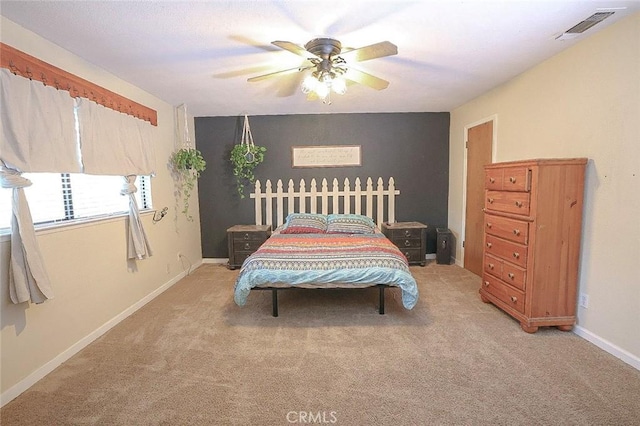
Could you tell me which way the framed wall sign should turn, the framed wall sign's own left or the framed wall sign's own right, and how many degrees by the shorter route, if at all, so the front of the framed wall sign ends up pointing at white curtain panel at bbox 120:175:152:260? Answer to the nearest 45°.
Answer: approximately 45° to the framed wall sign's own right

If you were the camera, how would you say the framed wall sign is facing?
facing the viewer

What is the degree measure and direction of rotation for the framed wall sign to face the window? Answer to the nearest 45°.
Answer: approximately 45° to its right

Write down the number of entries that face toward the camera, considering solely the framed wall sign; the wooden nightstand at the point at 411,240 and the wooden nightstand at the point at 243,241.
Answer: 3

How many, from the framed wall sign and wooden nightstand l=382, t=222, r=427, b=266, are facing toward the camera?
2

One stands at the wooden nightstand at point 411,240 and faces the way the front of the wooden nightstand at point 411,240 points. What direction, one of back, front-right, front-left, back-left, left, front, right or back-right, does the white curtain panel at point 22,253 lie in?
front-right

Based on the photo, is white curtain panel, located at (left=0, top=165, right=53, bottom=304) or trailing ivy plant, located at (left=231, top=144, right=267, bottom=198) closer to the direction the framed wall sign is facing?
the white curtain panel

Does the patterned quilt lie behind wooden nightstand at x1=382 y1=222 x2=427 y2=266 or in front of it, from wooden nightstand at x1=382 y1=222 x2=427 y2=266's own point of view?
in front

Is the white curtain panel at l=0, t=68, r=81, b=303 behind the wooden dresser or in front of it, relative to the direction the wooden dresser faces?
in front

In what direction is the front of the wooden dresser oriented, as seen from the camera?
facing the viewer and to the left of the viewer

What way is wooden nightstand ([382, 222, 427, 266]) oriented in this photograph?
toward the camera

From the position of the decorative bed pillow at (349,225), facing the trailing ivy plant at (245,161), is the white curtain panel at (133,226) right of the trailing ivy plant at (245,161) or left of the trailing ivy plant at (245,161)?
left

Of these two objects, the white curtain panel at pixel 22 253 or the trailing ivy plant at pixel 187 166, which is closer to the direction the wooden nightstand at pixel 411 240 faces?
the white curtain panel

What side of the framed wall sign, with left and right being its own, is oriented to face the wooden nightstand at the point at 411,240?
left

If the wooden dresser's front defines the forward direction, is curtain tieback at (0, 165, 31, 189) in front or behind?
in front
